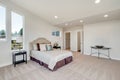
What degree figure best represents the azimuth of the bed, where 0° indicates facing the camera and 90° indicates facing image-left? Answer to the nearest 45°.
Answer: approximately 315°

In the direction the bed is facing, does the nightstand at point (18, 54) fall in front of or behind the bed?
behind
